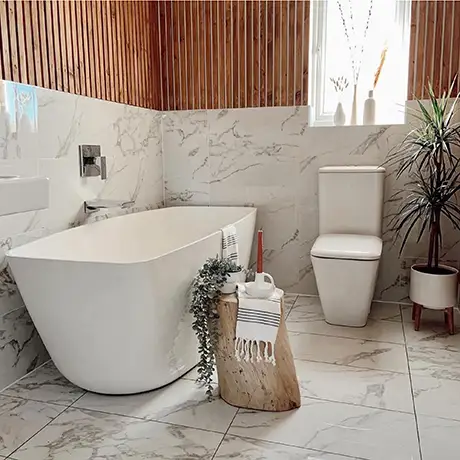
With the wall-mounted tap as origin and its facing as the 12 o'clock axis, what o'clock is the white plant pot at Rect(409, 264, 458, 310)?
The white plant pot is roughly at 11 o'clock from the wall-mounted tap.

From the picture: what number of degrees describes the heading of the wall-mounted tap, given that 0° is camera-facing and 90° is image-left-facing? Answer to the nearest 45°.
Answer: approximately 315°

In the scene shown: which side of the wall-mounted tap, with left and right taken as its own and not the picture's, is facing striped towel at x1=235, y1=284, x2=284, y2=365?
front

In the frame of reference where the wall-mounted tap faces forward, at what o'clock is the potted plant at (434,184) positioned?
The potted plant is roughly at 11 o'clock from the wall-mounted tap.

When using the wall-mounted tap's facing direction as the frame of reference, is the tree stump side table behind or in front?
in front

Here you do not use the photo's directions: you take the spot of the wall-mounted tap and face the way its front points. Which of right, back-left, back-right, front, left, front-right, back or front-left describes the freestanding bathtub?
front-right

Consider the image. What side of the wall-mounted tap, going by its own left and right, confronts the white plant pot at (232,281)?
front
